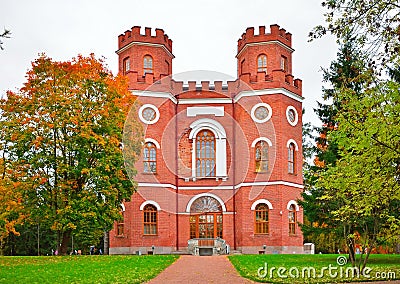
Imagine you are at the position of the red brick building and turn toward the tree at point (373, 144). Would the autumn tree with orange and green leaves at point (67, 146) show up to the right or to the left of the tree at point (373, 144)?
right

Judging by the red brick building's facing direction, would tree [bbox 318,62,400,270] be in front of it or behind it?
in front

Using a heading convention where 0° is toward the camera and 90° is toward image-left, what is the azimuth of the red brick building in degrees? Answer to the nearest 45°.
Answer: approximately 0°

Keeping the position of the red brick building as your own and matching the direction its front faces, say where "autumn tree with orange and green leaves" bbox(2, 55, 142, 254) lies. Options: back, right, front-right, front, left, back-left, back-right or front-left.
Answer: front-right
